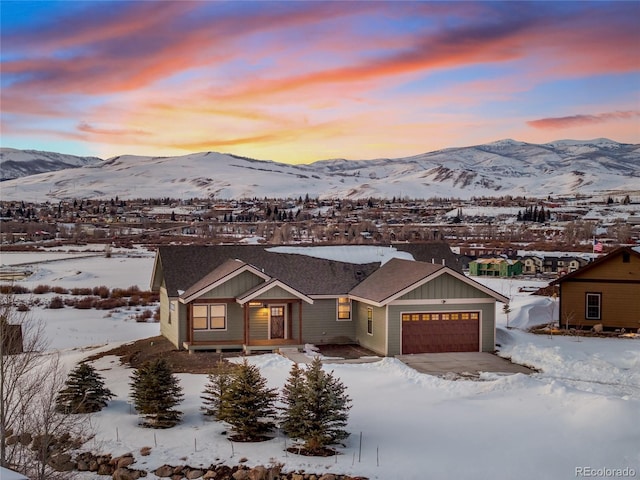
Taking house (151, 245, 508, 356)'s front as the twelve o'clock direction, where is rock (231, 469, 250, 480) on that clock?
The rock is roughly at 12 o'clock from the house.

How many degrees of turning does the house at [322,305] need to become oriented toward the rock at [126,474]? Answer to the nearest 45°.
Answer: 0° — it already faces it

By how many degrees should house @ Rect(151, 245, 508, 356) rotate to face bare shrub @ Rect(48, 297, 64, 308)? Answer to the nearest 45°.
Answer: approximately 135° to its right

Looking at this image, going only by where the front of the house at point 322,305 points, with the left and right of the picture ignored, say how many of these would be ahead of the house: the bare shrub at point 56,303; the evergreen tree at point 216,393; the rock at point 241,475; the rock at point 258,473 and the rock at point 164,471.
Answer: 4

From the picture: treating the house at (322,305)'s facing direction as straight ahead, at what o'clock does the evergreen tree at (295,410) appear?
The evergreen tree is roughly at 12 o'clock from the house.

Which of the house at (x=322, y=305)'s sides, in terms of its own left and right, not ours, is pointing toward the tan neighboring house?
left

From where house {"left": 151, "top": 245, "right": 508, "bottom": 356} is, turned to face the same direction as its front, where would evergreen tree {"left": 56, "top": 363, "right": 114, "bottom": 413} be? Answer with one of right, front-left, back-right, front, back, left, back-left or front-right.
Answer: front-right

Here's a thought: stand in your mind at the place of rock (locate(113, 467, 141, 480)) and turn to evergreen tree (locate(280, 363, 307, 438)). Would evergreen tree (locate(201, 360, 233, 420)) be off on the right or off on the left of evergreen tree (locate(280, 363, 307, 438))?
left

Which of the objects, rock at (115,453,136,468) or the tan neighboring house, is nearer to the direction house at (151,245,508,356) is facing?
the rock

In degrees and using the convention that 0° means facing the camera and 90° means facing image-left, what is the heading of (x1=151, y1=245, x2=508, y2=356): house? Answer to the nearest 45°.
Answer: approximately 0°
